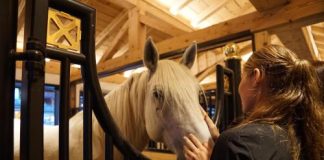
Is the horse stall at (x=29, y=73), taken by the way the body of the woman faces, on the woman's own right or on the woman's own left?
on the woman's own left

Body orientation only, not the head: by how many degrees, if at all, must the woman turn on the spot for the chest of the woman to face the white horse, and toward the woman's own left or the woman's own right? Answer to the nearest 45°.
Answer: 0° — they already face it

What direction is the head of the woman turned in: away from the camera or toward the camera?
away from the camera

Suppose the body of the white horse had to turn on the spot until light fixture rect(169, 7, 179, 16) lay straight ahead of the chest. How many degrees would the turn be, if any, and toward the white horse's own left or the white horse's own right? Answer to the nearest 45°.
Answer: approximately 135° to the white horse's own left

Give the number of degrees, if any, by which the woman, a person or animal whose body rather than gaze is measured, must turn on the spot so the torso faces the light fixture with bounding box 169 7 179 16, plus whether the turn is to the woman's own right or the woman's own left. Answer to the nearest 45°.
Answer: approximately 45° to the woman's own right

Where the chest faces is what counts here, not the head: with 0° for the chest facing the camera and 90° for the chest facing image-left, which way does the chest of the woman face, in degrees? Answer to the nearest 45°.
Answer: approximately 135°
